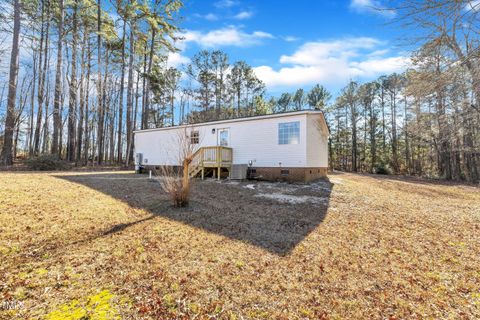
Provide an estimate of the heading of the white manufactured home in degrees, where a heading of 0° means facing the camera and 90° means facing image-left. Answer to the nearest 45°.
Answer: approximately 45°
